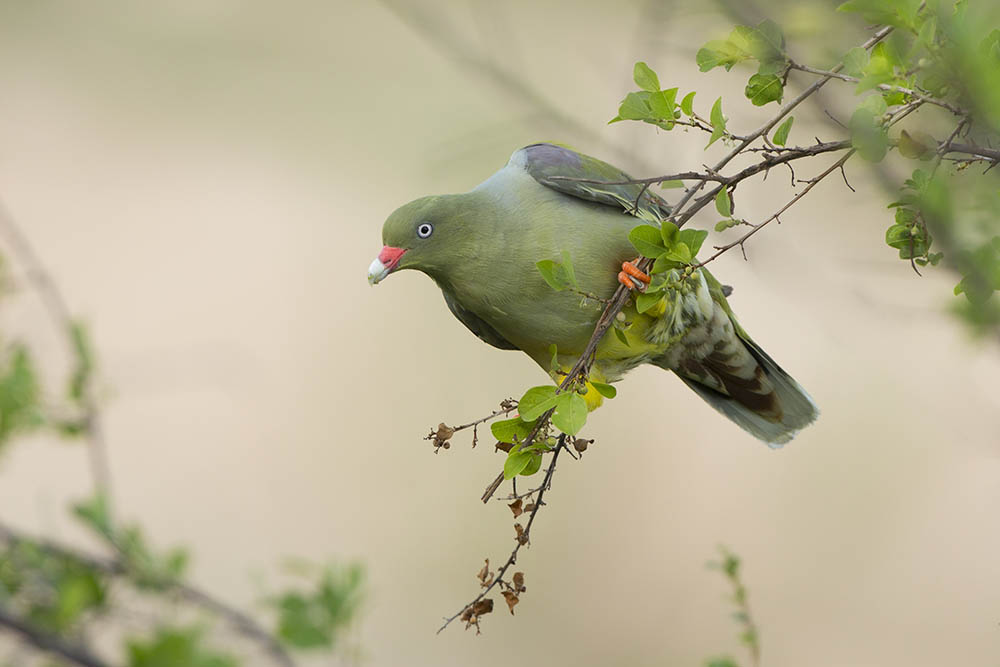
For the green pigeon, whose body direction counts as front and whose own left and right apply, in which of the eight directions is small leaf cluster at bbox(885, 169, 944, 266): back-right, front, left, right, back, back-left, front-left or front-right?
back-left

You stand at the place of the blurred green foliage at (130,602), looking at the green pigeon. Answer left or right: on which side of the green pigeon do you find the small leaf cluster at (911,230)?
right

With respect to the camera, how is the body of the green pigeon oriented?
to the viewer's left

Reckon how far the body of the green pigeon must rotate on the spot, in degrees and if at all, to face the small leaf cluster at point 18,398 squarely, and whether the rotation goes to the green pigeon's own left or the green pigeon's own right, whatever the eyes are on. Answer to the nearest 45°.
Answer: approximately 45° to the green pigeon's own left
